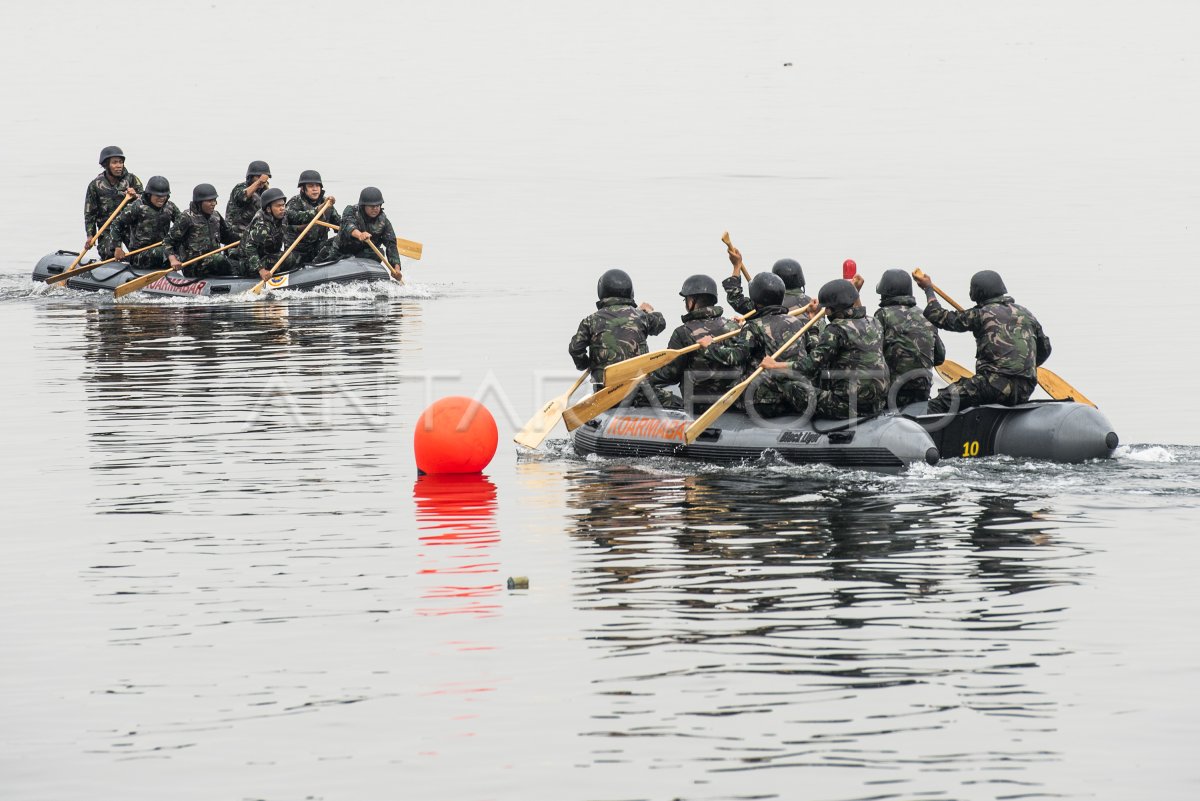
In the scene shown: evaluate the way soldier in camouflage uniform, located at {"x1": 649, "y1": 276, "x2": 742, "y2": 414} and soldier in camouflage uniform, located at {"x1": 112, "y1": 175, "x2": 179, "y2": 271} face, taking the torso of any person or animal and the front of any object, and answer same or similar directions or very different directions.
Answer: very different directions

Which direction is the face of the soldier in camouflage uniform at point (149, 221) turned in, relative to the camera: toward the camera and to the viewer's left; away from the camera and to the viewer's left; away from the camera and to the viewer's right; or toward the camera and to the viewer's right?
toward the camera and to the viewer's right

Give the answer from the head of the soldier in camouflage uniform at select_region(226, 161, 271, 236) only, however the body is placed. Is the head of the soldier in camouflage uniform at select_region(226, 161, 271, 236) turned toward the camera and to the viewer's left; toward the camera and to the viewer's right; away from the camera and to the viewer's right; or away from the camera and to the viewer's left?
toward the camera and to the viewer's right

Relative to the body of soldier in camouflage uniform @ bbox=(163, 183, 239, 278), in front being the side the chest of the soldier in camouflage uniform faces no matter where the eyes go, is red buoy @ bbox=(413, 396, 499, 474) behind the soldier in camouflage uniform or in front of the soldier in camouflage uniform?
in front

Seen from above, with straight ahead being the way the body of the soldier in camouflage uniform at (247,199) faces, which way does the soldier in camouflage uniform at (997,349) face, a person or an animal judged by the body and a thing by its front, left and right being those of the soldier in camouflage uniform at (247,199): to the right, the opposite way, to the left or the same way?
the opposite way

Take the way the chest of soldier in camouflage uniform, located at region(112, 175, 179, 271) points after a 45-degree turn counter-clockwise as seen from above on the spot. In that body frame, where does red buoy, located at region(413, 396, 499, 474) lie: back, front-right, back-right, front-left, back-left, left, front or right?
right

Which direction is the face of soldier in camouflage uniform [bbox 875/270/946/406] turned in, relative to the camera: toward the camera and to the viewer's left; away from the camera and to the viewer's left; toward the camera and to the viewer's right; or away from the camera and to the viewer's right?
away from the camera and to the viewer's left

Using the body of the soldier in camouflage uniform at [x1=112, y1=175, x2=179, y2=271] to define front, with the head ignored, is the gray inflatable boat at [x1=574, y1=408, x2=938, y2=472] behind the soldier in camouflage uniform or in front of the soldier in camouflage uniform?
in front

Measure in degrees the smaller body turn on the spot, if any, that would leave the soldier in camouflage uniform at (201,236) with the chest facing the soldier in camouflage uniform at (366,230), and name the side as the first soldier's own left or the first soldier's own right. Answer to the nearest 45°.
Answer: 0° — they already face them

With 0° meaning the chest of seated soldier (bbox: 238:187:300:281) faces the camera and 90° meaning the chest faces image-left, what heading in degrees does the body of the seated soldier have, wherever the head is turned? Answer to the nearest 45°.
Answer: approximately 315°

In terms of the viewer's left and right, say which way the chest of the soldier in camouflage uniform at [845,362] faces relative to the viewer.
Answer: facing away from the viewer and to the left of the viewer

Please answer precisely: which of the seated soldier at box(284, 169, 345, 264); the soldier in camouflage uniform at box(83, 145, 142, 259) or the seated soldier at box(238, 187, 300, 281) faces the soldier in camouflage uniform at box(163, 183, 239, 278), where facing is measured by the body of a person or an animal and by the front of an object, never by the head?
the soldier in camouflage uniform at box(83, 145, 142, 259)

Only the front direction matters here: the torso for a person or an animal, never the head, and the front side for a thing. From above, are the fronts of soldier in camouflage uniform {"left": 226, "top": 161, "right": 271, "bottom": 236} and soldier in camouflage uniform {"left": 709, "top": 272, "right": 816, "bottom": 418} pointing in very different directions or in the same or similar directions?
very different directions
